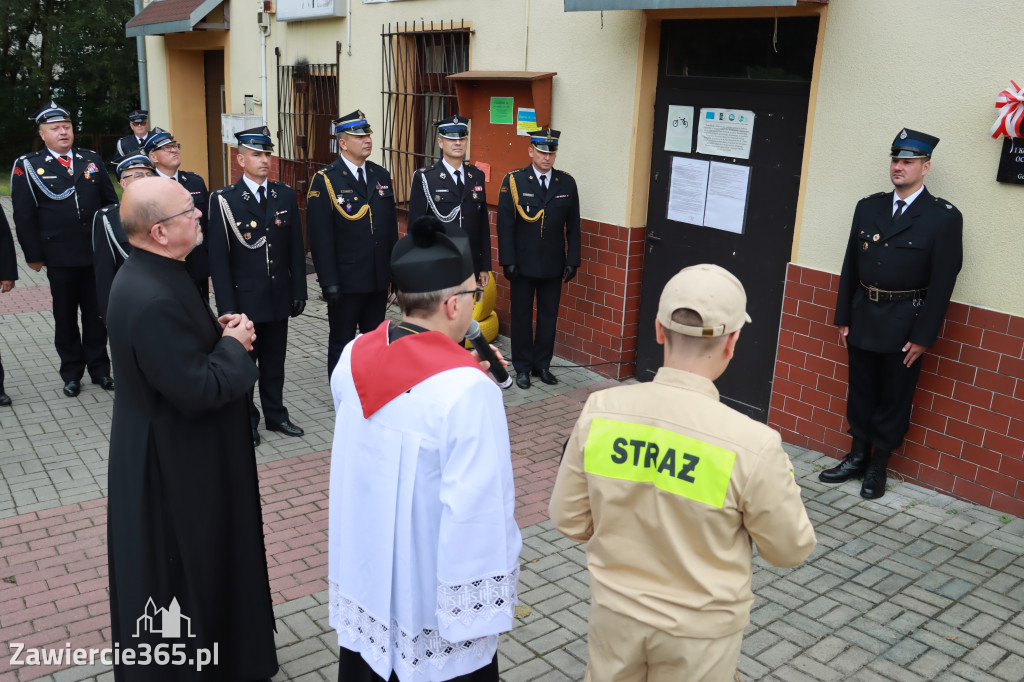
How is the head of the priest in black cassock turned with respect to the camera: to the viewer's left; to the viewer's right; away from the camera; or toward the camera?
to the viewer's right

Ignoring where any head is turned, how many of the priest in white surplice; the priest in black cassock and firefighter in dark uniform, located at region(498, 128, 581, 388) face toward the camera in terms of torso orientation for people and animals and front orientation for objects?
1

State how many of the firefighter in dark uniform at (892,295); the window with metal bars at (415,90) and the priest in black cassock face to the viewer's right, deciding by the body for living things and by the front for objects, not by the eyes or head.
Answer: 1

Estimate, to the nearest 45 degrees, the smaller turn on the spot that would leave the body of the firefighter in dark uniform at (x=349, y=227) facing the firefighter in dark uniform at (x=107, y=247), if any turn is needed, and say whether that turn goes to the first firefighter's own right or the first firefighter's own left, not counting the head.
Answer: approximately 135° to the first firefighter's own right

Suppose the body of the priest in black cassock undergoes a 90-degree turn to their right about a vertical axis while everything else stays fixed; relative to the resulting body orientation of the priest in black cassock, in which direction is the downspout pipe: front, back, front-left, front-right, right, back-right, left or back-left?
back

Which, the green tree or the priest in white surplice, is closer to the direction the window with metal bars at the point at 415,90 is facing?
the priest in white surplice

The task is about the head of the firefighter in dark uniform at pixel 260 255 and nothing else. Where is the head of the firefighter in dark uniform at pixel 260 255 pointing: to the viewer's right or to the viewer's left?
to the viewer's right

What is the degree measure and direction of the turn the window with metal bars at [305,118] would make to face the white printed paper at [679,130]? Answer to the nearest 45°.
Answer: approximately 90° to its left

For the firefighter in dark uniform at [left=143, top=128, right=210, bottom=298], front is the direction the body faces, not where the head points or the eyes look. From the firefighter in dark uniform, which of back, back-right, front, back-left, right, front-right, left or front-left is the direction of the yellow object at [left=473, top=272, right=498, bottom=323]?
front-left

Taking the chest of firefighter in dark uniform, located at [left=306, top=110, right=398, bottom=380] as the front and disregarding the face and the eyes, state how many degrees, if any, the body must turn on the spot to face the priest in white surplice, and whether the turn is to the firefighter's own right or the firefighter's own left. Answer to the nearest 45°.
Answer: approximately 45° to the firefighter's own right

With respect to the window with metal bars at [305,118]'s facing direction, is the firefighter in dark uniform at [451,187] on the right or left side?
on its left

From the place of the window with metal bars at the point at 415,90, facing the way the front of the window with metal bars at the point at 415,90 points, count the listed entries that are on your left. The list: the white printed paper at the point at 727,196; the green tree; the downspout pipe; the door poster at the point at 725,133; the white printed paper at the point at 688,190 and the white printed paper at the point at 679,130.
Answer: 4

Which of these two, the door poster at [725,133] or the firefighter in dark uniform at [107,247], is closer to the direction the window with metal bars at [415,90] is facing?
the firefighter in dark uniform

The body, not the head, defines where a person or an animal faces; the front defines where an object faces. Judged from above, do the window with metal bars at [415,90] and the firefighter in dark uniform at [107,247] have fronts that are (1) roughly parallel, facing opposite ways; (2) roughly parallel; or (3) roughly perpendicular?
roughly perpendicular

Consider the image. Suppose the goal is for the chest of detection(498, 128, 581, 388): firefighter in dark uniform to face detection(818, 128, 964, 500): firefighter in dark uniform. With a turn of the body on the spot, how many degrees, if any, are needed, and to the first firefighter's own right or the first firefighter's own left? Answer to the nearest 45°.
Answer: approximately 45° to the first firefighter's own left

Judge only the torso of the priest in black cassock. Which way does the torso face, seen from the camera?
to the viewer's right

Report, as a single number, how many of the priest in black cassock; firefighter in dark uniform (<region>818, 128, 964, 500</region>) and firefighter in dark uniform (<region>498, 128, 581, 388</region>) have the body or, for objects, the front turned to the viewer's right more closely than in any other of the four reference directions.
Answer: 1
